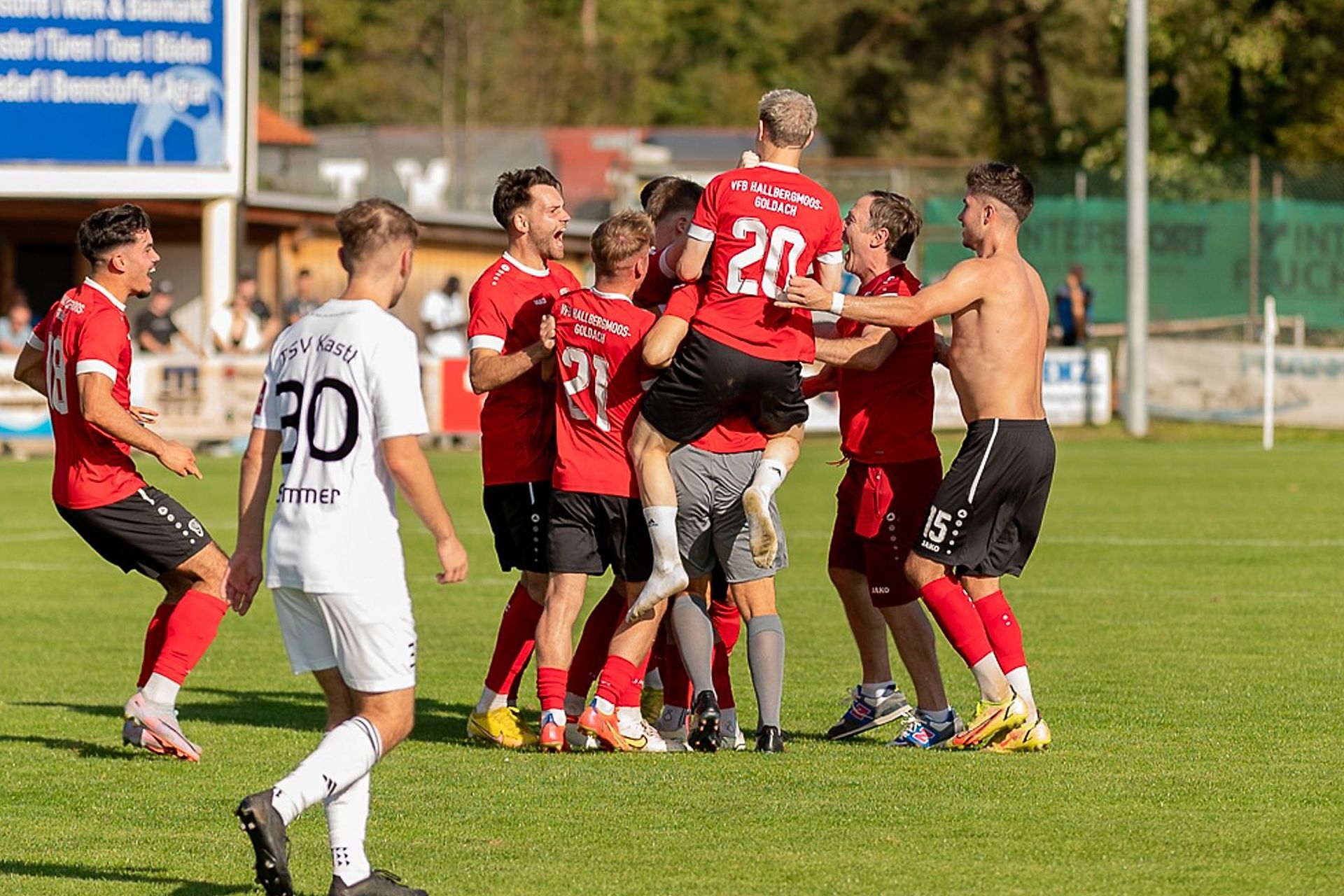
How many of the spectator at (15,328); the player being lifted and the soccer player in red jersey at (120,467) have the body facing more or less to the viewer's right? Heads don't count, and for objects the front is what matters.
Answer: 1

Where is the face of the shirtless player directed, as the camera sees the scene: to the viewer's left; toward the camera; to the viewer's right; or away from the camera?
to the viewer's left

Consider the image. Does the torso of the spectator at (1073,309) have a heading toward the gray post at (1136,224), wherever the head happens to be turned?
no

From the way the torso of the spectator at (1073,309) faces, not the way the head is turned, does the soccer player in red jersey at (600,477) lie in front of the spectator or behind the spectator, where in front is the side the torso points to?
in front

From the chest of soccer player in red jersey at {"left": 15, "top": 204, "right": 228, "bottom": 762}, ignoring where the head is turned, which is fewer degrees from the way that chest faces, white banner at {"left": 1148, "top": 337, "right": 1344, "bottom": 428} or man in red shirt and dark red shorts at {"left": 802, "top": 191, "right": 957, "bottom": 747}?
the man in red shirt and dark red shorts

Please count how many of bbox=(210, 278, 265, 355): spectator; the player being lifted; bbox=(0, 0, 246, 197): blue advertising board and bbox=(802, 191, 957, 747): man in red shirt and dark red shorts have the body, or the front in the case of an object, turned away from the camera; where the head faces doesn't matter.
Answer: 1

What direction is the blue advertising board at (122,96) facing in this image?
toward the camera

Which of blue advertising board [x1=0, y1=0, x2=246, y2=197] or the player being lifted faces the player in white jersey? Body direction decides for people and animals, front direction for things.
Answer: the blue advertising board

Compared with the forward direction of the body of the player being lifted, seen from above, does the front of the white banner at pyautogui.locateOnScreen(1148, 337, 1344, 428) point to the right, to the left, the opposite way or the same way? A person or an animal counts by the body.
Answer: the opposite way

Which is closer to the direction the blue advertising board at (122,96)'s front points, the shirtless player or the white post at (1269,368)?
the shirtless player

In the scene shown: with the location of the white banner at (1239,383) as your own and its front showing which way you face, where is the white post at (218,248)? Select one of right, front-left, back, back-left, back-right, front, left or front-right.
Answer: right

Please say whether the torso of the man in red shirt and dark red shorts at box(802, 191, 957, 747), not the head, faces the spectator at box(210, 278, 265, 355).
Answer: no

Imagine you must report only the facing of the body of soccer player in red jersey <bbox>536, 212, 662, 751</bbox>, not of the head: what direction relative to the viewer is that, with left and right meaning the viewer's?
facing away from the viewer and to the right of the viewer

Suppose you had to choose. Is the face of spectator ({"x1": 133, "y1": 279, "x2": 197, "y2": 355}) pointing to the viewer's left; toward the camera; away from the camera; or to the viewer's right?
toward the camera

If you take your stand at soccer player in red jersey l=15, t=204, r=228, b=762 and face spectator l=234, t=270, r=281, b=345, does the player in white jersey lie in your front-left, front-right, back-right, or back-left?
back-right

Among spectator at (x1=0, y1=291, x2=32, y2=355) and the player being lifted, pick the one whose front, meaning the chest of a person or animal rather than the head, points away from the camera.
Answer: the player being lifted

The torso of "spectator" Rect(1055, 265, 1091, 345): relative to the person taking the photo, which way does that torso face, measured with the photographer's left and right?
facing the viewer and to the left of the viewer

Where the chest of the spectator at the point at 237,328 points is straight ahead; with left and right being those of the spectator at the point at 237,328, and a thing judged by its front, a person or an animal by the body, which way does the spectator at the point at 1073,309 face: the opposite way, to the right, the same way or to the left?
the same way

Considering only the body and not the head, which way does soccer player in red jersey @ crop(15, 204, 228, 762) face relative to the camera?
to the viewer's right

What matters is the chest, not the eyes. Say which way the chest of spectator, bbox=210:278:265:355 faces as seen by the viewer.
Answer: toward the camera

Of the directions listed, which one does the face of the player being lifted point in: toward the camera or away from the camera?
away from the camera

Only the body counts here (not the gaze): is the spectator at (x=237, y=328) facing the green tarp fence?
no
